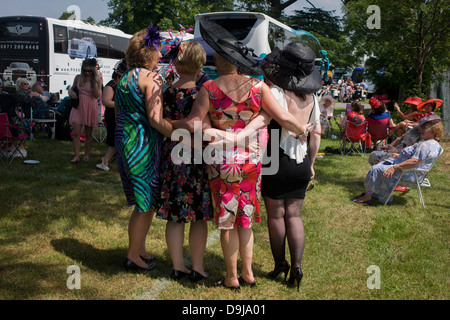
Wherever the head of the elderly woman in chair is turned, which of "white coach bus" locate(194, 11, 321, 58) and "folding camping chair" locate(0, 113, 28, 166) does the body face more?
the folding camping chair

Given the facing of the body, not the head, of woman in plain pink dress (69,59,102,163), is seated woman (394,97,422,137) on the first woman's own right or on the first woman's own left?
on the first woman's own left

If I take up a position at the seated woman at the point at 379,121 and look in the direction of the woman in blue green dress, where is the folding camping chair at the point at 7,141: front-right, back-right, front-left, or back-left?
front-right

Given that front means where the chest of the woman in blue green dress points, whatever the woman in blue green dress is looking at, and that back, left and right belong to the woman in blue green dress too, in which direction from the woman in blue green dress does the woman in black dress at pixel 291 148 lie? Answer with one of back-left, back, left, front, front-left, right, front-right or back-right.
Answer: front-right

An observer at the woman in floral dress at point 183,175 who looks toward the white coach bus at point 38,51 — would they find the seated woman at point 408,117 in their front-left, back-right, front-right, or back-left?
front-right

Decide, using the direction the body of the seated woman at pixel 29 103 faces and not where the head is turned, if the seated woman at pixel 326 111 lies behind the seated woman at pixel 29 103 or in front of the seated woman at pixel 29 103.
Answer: in front

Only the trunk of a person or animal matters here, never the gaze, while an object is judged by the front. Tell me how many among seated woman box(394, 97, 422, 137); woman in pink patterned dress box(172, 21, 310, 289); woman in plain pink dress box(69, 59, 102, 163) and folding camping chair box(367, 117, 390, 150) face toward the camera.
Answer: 1

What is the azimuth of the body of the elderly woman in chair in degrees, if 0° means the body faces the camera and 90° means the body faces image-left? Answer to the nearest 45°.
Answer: approximately 90°

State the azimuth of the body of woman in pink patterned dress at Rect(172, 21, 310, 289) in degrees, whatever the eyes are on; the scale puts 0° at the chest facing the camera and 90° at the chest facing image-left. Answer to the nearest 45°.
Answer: approximately 180°
